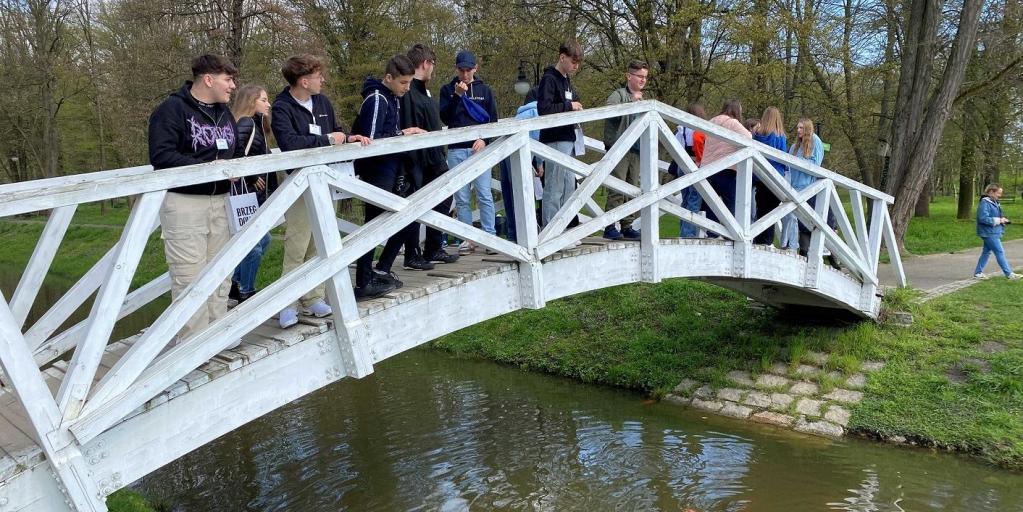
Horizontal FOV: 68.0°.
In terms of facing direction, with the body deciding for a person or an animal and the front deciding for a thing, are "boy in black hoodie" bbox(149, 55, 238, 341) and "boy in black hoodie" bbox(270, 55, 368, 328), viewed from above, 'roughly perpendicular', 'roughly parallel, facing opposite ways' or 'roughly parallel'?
roughly parallel

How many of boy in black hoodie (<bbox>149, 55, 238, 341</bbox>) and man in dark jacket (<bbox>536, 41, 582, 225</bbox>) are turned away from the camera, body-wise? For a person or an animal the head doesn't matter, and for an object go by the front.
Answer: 0

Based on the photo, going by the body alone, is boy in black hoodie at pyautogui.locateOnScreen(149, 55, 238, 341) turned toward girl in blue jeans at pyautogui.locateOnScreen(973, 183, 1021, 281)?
no

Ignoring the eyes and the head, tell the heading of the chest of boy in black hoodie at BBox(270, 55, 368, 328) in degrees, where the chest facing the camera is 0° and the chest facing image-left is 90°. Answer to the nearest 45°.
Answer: approximately 315°

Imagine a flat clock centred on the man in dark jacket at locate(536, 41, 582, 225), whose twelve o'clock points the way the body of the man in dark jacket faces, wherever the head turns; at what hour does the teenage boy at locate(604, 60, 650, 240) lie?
The teenage boy is roughly at 9 o'clock from the man in dark jacket.

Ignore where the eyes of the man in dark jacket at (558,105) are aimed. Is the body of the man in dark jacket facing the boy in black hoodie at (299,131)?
no

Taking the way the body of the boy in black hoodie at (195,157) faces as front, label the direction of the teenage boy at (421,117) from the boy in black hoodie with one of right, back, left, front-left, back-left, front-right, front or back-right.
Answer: left

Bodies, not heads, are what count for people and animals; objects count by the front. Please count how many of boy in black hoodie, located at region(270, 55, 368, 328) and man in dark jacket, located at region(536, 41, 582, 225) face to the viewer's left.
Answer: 0

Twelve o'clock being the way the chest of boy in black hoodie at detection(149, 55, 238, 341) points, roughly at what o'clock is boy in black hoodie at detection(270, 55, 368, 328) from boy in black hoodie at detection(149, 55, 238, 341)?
boy in black hoodie at detection(270, 55, 368, 328) is roughly at 9 o'clock from boy in black hoodie at detection(149, 55, 238, 341).

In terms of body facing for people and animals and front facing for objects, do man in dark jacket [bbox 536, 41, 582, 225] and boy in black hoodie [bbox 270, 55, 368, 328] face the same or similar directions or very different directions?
same or similar directions

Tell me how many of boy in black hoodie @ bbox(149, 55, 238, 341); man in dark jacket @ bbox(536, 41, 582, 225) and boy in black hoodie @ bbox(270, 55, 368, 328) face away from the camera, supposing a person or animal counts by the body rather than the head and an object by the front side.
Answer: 0

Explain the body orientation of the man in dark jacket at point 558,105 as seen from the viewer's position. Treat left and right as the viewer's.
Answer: facing the viewer and to the right of the viewer

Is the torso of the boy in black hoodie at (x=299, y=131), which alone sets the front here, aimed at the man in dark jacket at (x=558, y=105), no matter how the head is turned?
no
